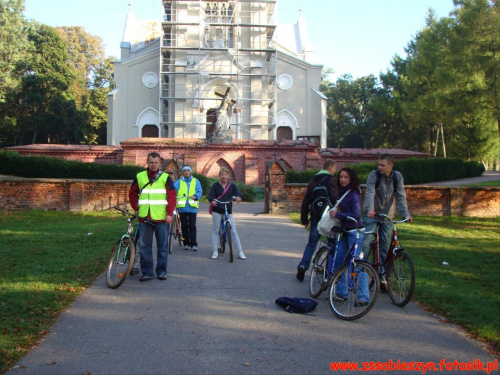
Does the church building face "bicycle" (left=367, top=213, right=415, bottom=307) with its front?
yes

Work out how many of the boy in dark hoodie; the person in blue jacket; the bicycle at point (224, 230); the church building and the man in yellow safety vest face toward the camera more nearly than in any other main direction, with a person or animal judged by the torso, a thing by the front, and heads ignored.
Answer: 4

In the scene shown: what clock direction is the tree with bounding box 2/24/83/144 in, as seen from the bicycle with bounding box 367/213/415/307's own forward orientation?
The tree is roughly at 6 o'clock from the bicycle.

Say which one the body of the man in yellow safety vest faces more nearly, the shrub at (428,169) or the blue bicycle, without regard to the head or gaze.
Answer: the blue bicycle

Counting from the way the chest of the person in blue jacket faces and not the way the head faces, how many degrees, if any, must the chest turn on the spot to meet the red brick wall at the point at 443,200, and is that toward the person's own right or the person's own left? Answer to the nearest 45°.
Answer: approximately 135° to the person's own left

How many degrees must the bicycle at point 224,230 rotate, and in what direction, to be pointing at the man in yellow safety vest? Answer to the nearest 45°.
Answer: approximately 45° to its right

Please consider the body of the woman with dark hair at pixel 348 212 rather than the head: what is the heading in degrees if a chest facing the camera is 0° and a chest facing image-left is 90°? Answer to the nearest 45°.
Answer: approximately 45°

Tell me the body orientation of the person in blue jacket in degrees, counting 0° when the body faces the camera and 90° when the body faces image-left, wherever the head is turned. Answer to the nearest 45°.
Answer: approximately 0°

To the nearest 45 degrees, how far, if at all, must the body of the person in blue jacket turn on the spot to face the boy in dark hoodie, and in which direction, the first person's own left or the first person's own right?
approximately 45° to the first person's own left
